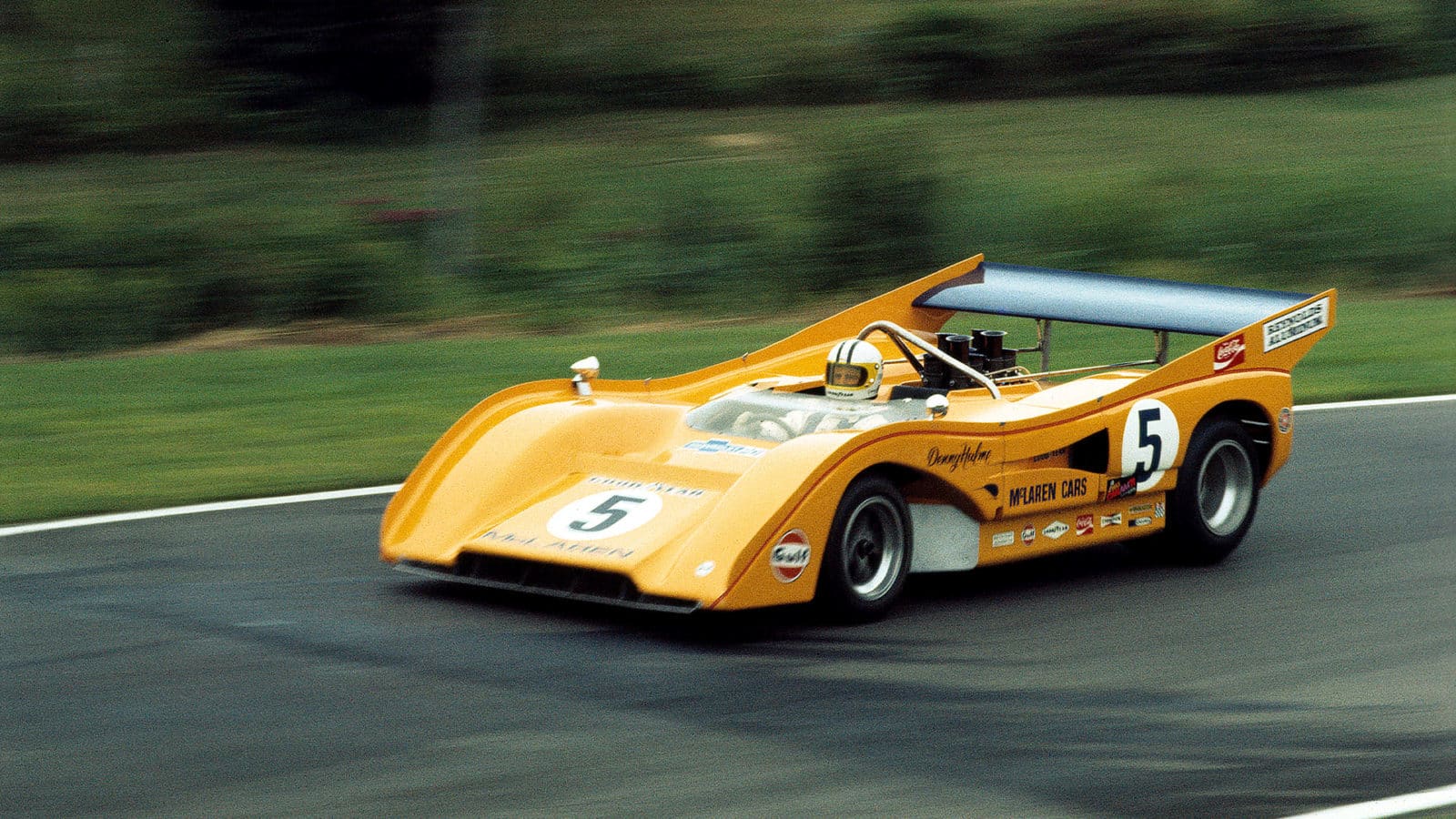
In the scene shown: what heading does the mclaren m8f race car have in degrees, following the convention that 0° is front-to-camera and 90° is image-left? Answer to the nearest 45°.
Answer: approximately 45°
